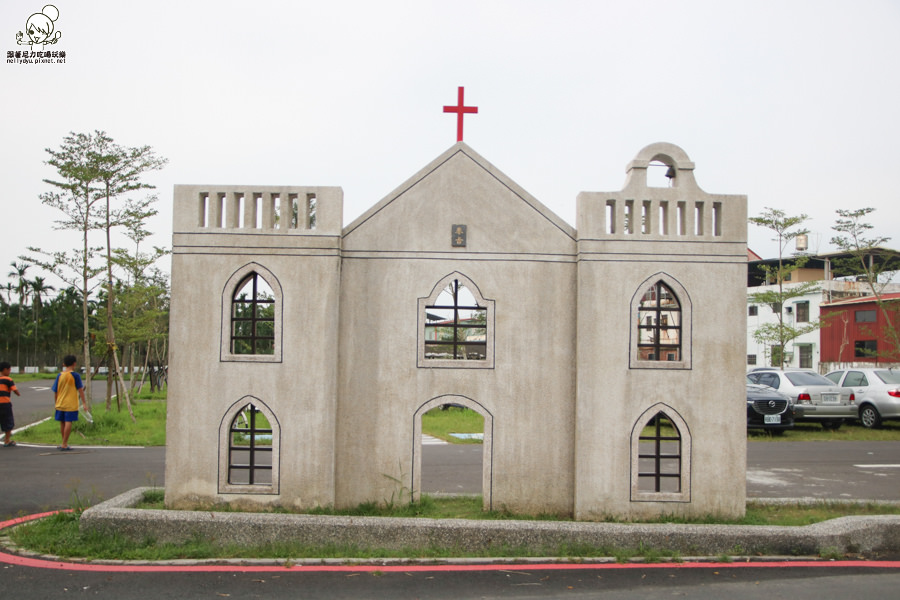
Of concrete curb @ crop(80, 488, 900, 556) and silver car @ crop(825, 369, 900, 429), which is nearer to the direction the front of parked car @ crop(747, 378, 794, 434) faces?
the concrete curb

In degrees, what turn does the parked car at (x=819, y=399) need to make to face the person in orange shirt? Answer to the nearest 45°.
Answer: approximately 90° to its left

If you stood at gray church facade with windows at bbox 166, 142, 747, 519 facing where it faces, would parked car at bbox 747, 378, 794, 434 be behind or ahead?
behind

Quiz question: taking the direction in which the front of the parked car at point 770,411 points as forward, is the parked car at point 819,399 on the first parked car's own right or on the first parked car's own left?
on the first parked car's own left

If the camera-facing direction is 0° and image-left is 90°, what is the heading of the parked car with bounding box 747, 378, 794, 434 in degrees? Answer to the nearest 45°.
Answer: approximately 315°

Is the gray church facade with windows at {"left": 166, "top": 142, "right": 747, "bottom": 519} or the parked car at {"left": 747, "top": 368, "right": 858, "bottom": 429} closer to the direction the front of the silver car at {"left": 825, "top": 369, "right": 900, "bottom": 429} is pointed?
the parked car
